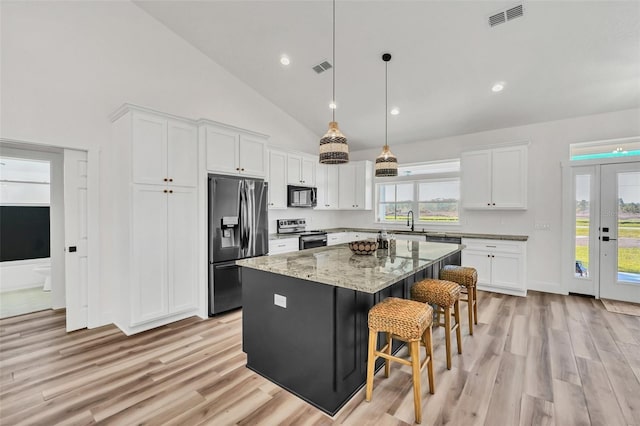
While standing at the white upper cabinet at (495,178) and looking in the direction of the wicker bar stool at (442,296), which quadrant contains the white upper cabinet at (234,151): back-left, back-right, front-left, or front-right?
front-right

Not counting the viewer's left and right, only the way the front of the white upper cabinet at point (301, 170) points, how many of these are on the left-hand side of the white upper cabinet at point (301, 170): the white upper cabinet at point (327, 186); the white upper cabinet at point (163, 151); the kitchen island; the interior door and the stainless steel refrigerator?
1

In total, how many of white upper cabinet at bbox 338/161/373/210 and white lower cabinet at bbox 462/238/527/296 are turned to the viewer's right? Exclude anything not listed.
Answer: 0

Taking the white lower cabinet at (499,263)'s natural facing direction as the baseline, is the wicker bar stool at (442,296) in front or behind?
in front

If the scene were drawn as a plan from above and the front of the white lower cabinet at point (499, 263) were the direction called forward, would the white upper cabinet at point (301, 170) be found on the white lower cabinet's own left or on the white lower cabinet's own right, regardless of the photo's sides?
on the white lower cabinet's own right

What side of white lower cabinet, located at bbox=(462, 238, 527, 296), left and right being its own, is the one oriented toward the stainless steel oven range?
right

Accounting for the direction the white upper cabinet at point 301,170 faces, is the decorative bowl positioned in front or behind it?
in front

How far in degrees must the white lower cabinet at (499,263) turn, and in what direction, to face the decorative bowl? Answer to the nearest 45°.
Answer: approximately 45° to its right

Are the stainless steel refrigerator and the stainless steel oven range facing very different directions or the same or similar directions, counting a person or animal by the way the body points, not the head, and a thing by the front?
same or similar directions

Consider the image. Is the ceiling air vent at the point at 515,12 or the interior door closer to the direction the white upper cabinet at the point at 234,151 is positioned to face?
the ceiling air vent

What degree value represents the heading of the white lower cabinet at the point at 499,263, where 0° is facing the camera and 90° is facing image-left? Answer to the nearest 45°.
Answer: approximately 0°
